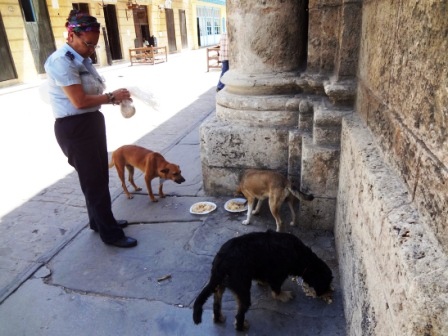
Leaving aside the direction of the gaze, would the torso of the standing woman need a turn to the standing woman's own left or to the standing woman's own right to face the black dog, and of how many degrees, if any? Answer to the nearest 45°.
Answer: approximately 45° to the standing woman's own right

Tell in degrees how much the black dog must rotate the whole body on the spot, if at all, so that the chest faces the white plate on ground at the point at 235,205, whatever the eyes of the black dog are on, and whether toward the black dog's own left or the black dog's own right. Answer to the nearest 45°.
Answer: approximately 45° to the black dog's own left

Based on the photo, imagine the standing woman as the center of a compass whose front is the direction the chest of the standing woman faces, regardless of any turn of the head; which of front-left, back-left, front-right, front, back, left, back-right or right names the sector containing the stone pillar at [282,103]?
front

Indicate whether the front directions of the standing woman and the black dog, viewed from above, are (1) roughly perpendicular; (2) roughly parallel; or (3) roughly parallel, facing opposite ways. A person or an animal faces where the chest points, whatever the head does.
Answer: roughly parallel

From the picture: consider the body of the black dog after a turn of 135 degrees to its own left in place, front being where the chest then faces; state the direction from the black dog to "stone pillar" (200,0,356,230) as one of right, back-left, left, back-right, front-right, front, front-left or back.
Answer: right

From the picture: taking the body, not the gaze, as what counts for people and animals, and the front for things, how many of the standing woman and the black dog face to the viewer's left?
0

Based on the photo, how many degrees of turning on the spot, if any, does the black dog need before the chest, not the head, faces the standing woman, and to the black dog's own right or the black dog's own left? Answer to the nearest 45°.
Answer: approximately 90° to the black dog's own left

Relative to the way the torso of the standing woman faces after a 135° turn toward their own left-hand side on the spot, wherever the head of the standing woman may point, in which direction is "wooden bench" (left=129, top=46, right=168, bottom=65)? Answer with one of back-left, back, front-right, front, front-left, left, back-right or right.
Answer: front-right

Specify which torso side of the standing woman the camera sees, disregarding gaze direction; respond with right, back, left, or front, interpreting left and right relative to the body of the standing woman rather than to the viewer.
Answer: right

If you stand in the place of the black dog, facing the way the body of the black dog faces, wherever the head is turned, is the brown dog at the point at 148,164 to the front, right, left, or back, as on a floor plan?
left

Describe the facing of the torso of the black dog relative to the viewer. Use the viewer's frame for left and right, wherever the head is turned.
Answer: facing away from the viewer and to the right of the viewer
